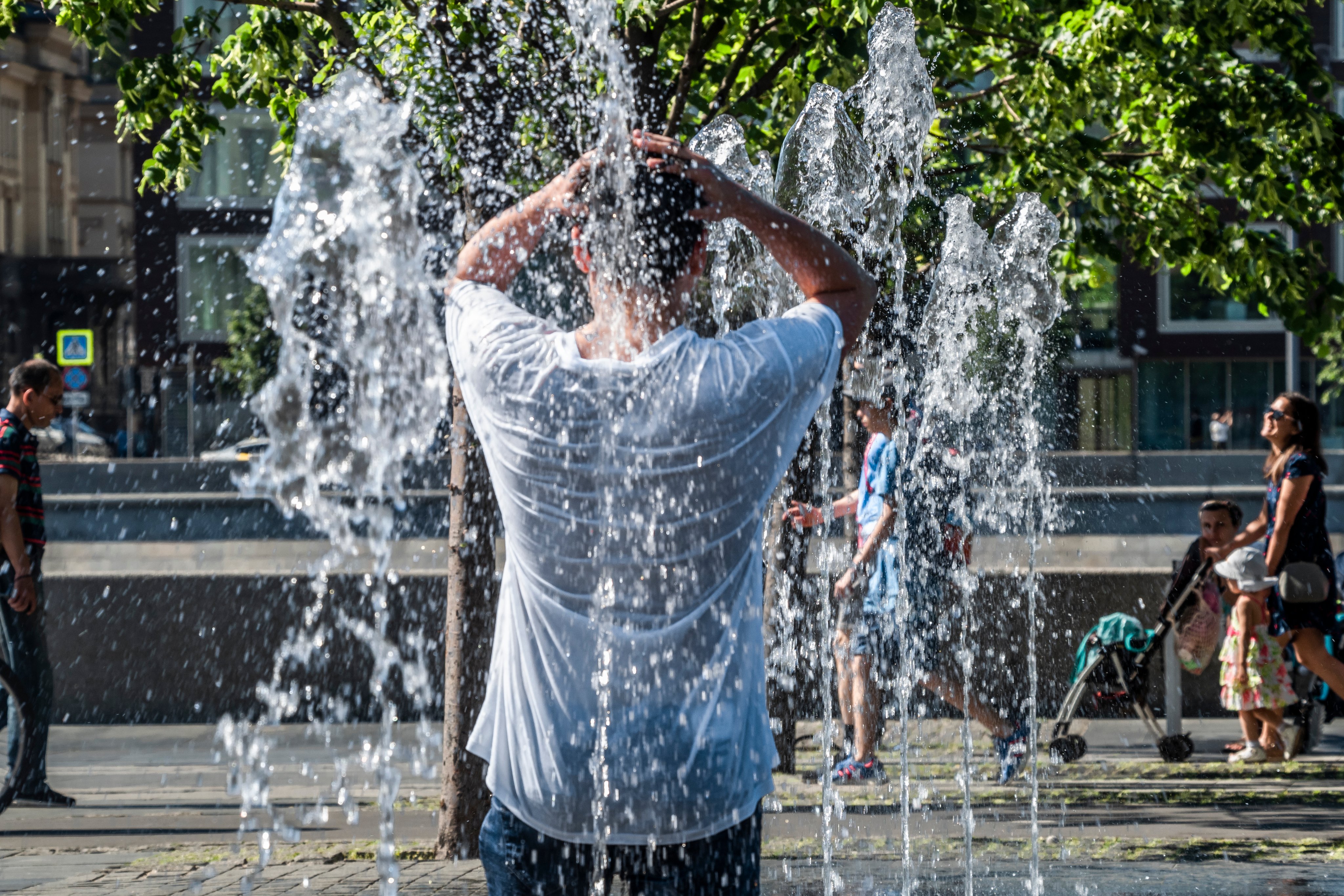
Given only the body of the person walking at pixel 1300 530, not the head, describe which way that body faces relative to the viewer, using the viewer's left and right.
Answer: facing to the left of the viewer

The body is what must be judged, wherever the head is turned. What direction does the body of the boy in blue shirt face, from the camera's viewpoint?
to the viewer's left

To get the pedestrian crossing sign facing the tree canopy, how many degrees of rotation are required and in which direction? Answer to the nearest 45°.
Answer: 0° — it already faces it

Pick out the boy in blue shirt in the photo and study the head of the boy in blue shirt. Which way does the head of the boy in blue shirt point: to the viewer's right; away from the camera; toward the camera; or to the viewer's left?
to the viewer's left

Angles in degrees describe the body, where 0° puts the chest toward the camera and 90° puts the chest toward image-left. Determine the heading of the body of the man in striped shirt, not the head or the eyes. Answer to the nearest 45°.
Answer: approximately 270°

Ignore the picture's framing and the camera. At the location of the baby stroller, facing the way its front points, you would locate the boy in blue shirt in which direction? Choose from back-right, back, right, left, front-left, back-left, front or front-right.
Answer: front-left

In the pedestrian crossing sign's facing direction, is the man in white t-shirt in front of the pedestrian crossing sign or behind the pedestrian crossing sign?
in front

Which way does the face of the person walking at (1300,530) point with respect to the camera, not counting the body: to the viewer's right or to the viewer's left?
to the viewer's left

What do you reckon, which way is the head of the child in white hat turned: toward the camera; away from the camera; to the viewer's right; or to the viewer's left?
to the viewer's left

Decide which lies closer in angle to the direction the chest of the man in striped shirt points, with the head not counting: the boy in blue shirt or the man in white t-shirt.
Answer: the boy in blue shirt

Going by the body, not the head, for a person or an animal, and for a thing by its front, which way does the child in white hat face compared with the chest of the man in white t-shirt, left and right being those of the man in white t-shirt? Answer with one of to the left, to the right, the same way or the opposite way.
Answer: to the left

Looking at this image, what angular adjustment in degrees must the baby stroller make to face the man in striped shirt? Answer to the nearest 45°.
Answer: approximately 45° to its left

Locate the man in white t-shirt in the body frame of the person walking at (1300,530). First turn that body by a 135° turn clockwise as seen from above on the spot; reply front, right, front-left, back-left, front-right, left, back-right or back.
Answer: back-right

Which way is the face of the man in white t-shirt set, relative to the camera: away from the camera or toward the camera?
away from the camera

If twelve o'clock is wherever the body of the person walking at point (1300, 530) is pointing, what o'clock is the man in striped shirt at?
The man in striped shirt is roughly at 11 o'clock from the person walking.

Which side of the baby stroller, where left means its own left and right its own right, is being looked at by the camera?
left

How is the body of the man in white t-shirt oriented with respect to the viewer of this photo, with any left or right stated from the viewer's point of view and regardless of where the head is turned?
facing away from the viewer
